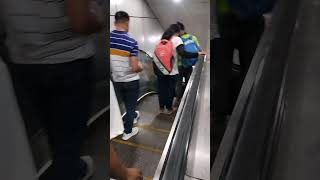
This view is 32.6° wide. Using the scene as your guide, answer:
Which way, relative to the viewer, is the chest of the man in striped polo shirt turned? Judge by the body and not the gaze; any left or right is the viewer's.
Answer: facing away from the viewer and to the right of the viewer
